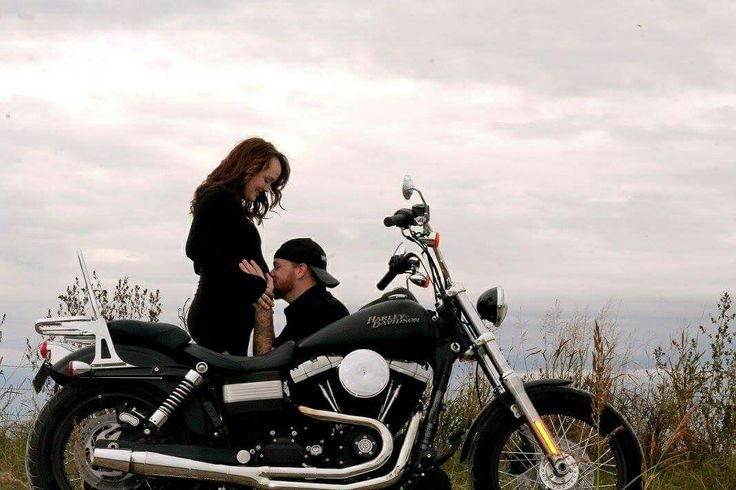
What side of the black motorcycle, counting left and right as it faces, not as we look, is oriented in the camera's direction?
right

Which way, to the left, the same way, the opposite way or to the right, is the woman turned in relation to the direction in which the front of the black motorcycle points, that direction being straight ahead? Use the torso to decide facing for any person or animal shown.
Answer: the same way

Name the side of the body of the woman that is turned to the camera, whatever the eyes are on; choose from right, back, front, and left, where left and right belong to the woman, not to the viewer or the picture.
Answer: right

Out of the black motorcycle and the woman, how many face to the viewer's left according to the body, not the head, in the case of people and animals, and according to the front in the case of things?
0

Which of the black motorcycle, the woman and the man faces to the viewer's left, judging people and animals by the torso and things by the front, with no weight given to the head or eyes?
the man

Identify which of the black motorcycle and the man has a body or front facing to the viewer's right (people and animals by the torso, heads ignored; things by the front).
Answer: the black motorcycle

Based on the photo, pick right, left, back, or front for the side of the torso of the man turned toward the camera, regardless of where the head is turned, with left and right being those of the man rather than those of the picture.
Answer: left

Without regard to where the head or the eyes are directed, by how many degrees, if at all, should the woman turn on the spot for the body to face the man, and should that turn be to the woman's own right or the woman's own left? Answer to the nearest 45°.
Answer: approximately 45° to the woman's own right

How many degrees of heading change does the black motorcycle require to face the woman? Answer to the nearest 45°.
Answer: approximately 135° to its left

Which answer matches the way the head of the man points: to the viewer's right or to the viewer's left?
to the viewer's left

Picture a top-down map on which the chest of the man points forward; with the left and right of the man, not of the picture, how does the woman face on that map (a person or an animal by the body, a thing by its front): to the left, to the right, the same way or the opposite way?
the opposite way
